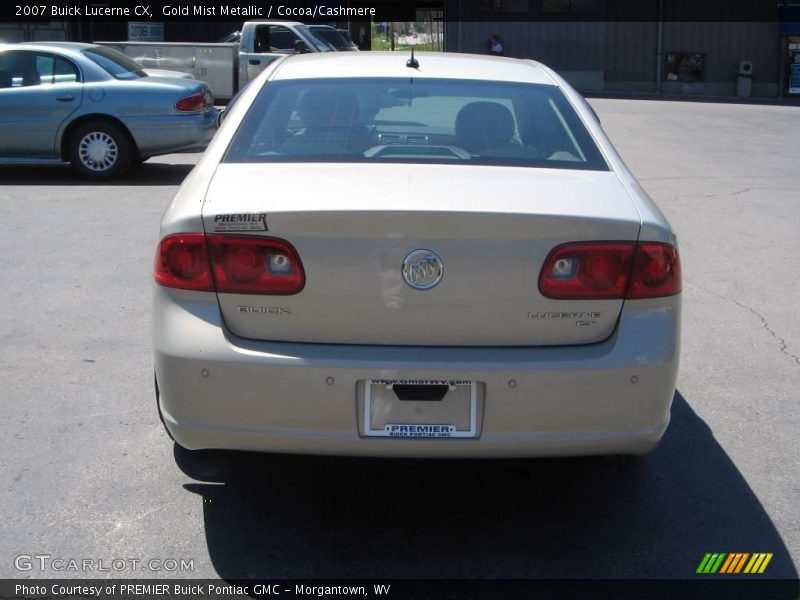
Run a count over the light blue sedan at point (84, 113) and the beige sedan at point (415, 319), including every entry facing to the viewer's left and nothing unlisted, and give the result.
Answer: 1

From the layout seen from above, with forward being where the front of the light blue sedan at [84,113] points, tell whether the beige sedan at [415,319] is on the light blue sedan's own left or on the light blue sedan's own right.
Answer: on the light blue sedan's own left

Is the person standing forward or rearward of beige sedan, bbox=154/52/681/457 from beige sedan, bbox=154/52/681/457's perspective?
forward

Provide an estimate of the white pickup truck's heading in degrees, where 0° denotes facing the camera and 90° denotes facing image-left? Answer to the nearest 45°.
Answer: approximately 270°

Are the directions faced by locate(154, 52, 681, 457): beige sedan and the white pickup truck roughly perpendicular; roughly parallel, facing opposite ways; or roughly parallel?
roughly perpendicular

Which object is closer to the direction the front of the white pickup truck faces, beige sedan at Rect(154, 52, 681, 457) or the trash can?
the trash can

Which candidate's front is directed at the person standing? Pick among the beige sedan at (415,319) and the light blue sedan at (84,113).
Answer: the beige sedan at (415,319)

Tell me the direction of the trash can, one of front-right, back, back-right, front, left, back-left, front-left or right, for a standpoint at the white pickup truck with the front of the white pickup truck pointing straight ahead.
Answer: front-left

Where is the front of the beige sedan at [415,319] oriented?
away from the camera

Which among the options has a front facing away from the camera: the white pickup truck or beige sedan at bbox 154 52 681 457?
the beige sedan

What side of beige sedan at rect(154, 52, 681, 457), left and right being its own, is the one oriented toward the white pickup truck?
front

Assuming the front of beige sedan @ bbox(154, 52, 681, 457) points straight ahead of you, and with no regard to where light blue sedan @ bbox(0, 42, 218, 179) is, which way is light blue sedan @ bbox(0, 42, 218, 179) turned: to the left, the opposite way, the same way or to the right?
to the left

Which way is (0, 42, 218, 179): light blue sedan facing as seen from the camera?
to the viewer's left
